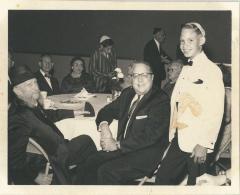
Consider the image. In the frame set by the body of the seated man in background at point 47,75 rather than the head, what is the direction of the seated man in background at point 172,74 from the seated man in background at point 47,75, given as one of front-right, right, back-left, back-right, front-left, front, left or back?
front-left
